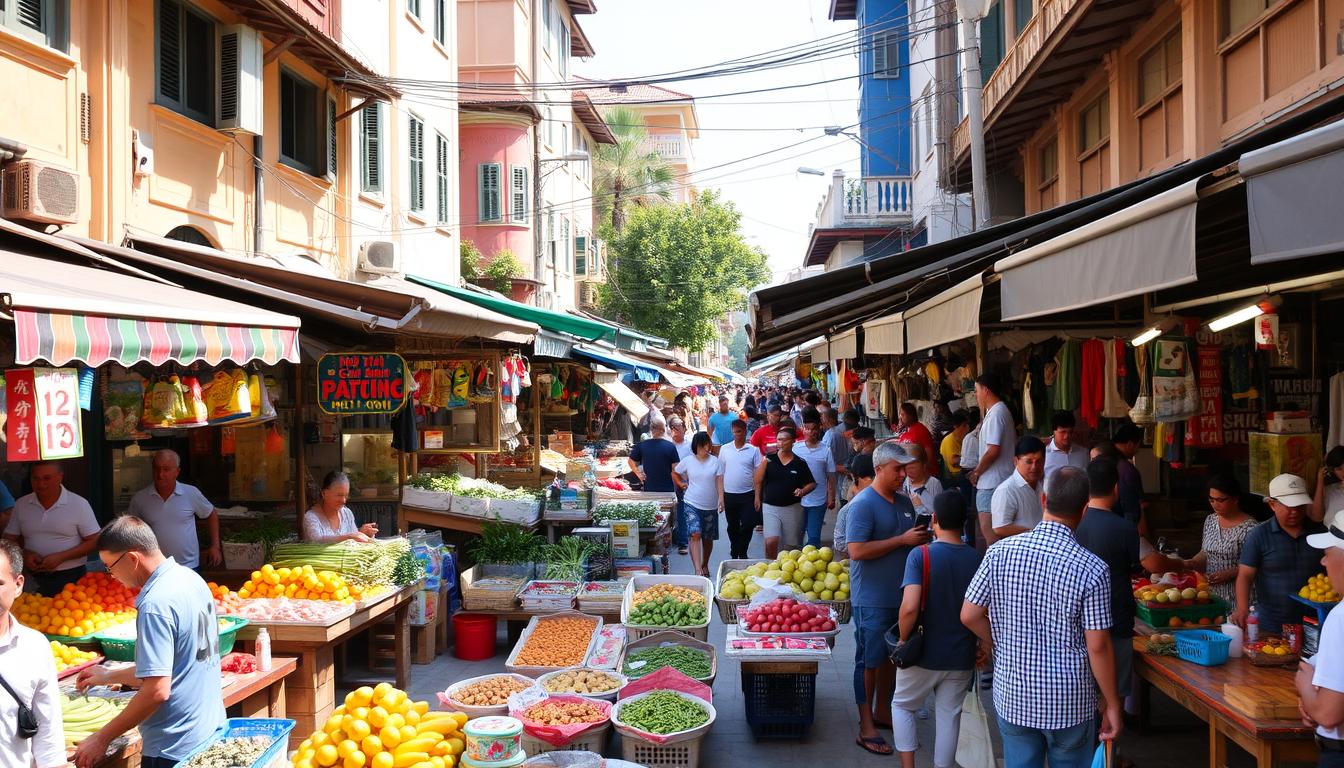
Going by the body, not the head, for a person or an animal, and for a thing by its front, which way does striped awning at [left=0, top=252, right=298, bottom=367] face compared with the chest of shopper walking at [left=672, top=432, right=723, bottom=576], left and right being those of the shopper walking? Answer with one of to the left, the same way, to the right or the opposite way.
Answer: to the left

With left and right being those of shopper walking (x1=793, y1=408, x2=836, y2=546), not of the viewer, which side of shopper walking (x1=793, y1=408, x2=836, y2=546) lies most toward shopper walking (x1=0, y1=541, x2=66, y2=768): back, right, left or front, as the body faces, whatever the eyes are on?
front

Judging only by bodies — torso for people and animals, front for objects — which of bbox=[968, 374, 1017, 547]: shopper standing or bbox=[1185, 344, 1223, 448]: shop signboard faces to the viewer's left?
the shopper standing

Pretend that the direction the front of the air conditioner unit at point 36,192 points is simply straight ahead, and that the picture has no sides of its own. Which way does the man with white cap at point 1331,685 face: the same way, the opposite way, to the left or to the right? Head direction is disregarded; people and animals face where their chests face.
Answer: the opposite way

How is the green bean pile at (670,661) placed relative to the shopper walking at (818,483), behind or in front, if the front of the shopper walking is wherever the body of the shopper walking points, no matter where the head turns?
in front

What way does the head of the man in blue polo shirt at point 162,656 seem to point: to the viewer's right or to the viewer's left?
to the viewer's left

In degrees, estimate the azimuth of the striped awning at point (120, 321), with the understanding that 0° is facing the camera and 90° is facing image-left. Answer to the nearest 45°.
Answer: approximately 315°

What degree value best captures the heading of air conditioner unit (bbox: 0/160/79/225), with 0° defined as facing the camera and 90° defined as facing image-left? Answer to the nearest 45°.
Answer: approximately 315°

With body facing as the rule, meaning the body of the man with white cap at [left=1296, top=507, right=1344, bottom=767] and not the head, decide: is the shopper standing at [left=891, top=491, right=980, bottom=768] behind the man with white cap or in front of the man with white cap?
in front

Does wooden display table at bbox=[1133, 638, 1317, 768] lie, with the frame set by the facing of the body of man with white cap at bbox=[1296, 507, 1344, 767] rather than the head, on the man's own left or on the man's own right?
on the man's own right

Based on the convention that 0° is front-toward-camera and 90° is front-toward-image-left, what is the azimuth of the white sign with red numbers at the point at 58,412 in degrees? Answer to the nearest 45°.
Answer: approximately 0°
